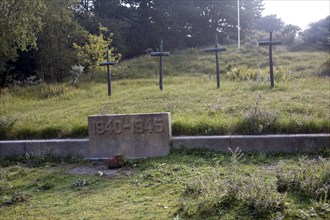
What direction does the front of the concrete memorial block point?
toward the camera

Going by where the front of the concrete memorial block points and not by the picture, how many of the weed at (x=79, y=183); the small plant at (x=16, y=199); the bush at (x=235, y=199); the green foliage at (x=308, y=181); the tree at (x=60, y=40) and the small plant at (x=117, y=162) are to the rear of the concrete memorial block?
1

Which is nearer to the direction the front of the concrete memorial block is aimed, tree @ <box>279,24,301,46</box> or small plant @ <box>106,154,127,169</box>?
the small plant

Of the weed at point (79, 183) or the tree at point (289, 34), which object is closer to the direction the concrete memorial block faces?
the weed

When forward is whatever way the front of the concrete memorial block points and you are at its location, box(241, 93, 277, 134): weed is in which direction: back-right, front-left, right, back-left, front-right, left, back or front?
left

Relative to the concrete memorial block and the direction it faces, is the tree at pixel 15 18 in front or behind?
behind

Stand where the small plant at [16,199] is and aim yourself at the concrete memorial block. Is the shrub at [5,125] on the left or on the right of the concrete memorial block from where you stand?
left

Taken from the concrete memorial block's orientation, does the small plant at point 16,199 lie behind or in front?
in front

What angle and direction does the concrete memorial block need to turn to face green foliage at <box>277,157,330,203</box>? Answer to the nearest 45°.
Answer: approximately 45° to its left

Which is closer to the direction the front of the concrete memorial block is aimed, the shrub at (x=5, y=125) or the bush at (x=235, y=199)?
the bush

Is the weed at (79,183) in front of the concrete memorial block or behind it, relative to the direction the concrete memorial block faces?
in front

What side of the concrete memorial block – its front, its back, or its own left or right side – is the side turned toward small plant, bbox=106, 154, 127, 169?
front

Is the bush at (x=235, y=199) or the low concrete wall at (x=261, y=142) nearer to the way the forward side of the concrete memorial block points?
the bush

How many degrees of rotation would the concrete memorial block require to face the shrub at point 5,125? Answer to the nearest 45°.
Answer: approximately 135° to its right
